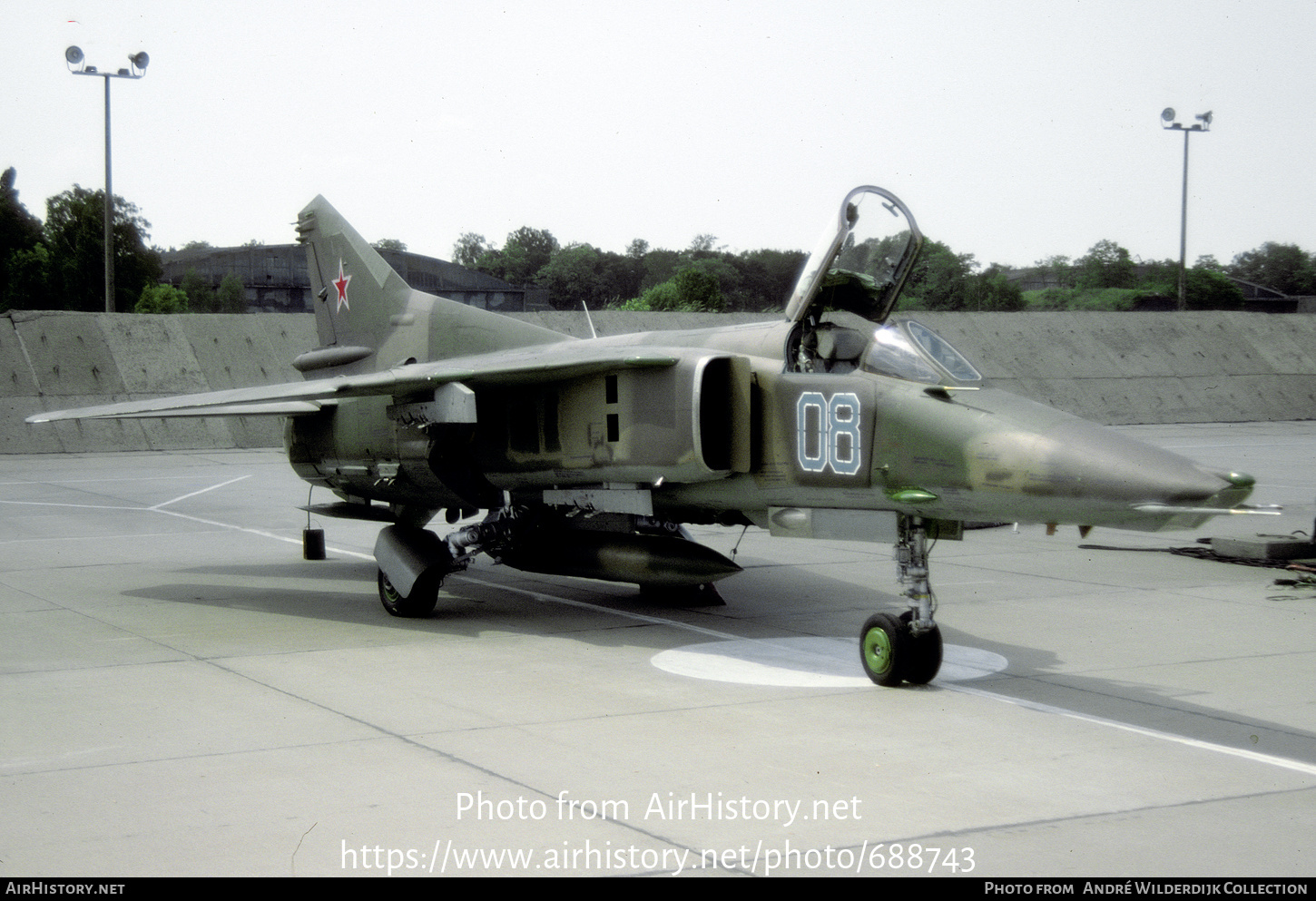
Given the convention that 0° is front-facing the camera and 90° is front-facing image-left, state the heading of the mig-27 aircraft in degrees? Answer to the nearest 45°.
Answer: approximately 315°

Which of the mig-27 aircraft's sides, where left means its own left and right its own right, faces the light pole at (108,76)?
back
